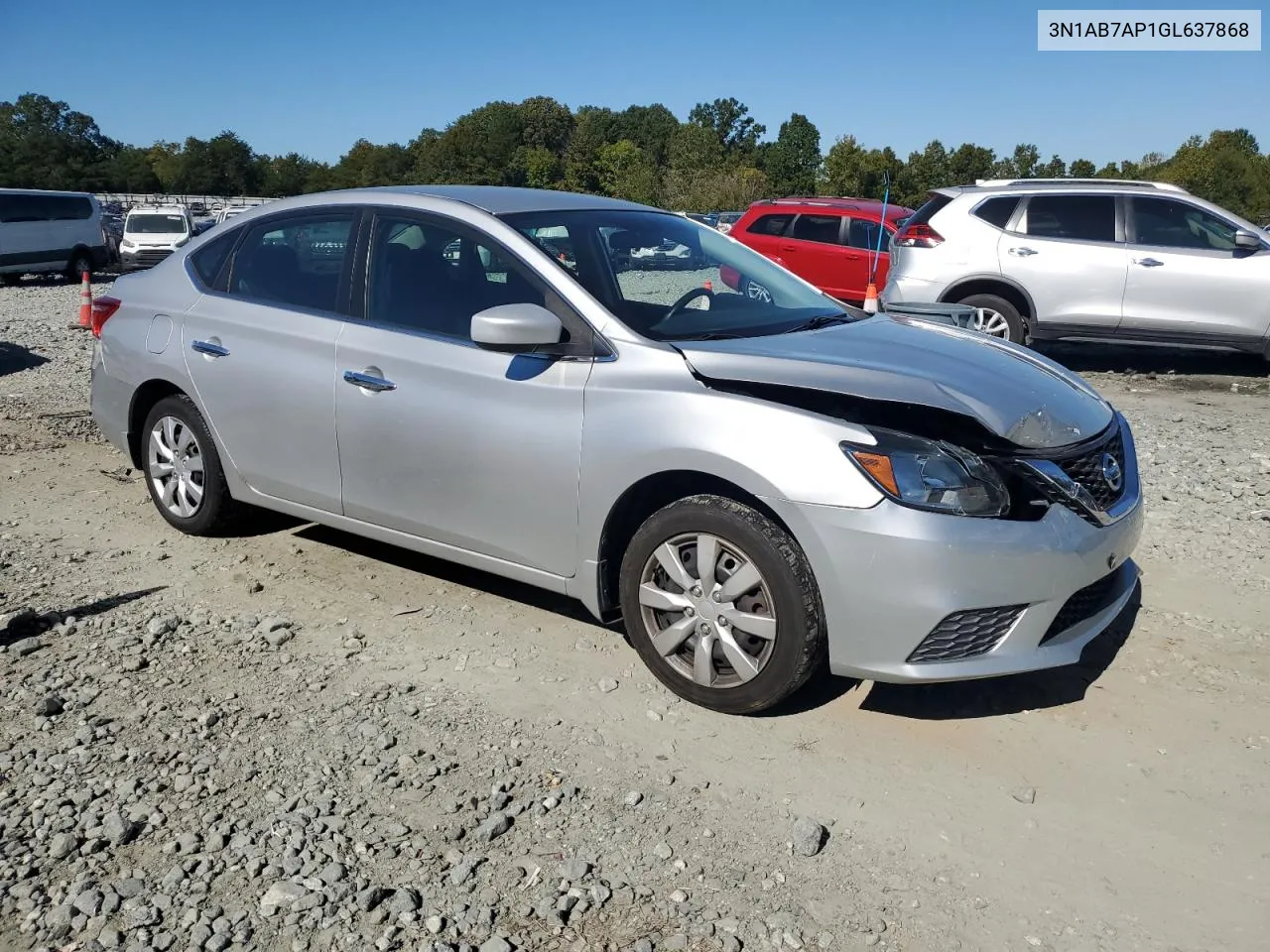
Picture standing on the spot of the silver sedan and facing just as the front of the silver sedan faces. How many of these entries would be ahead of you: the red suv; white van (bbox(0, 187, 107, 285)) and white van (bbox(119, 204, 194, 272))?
0

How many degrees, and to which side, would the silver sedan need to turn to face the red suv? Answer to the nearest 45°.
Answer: approximately 135° to its left

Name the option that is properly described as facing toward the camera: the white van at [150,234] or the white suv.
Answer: the white van

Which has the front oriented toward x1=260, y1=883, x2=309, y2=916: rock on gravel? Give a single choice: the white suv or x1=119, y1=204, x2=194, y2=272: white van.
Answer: the white van

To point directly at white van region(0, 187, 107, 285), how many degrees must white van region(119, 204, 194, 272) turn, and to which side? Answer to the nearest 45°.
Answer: approximately 45° to its right

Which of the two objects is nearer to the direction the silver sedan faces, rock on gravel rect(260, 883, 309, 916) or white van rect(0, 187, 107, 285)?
the rock on gravel

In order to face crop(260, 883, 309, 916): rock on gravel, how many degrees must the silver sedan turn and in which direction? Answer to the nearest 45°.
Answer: approximately 90° to its right

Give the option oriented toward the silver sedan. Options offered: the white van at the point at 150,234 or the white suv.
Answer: the white van

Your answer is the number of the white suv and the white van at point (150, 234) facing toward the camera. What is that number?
1

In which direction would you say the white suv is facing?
to the viewer's right

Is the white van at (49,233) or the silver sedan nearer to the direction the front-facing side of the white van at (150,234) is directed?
the silver sedan

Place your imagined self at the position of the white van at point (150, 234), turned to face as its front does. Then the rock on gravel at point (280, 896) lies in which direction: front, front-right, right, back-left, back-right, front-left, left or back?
front

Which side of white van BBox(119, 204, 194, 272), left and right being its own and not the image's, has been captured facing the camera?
front

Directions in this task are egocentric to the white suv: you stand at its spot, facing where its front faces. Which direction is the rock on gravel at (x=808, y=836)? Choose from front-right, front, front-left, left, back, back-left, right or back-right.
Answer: right

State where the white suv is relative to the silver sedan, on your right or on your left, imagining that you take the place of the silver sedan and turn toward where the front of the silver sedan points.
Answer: on your left

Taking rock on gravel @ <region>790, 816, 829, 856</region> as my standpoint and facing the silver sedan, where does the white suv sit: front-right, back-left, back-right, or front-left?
front-right

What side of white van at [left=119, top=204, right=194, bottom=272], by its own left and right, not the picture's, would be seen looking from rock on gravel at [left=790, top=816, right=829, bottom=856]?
front
